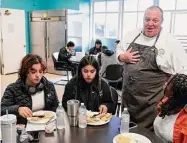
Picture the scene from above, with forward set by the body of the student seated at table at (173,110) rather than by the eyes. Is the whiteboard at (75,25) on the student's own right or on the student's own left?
on the student's own right

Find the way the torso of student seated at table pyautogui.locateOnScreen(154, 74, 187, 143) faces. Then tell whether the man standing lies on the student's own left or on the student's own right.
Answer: on the student's own right

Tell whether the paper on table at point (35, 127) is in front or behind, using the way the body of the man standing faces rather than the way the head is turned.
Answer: in front

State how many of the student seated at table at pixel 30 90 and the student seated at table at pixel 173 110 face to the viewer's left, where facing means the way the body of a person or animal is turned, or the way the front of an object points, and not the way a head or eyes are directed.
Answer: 1

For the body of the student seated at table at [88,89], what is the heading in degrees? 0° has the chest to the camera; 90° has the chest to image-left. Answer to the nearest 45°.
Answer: approximately 0°

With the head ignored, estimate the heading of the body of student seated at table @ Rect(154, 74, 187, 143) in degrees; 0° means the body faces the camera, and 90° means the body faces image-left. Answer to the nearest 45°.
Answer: approximately 90°

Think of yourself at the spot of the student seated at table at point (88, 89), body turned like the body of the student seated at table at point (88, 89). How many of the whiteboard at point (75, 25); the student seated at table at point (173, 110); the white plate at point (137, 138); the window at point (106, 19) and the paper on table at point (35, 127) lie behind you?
2

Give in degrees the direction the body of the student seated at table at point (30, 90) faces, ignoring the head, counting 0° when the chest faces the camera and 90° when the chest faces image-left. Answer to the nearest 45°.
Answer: approximately 315°

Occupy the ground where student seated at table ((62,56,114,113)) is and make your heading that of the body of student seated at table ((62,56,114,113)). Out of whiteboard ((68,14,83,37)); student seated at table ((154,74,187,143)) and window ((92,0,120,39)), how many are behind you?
2

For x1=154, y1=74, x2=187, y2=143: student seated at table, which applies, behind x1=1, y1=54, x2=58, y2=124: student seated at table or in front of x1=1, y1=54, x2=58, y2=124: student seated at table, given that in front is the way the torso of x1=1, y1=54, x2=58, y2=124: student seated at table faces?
in front
